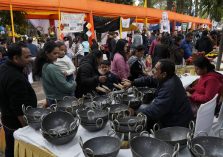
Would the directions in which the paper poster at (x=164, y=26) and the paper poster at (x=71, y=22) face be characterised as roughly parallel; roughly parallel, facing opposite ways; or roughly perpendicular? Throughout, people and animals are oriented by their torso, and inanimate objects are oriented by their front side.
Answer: roughly parallel

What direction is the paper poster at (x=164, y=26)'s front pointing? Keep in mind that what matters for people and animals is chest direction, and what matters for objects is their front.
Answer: toward the camera

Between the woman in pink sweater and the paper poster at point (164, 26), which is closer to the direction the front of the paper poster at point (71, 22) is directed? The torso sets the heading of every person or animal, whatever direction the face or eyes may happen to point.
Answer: the woman in pink sweater

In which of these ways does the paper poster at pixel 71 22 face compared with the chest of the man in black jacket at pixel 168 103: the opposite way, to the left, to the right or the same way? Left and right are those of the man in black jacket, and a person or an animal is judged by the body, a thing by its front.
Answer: to the left

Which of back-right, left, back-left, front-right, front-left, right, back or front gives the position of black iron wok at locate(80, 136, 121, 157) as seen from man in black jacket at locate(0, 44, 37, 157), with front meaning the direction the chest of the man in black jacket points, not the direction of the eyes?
front-right

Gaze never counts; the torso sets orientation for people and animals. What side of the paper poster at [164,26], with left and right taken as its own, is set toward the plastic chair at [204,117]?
front

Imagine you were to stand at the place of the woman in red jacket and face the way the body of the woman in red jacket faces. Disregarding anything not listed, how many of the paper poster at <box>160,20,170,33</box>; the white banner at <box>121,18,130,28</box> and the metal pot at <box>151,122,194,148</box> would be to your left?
1

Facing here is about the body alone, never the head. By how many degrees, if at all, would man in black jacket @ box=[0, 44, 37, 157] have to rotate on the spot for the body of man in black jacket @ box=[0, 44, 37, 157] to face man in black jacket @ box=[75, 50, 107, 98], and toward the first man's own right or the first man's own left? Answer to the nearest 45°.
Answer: approximately 45° to the first man's own left

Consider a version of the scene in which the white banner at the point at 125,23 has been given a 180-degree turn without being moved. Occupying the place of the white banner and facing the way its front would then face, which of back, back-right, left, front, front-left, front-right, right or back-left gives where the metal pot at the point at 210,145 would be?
back

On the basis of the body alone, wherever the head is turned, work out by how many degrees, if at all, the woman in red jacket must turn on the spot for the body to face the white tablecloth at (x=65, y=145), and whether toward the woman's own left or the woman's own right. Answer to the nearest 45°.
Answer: approximately 45° to the woman's own left

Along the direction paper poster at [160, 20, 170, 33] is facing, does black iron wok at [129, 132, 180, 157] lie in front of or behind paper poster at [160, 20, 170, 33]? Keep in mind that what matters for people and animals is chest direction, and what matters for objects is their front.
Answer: in front

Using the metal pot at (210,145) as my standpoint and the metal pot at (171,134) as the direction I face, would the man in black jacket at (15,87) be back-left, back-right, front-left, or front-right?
front-left
